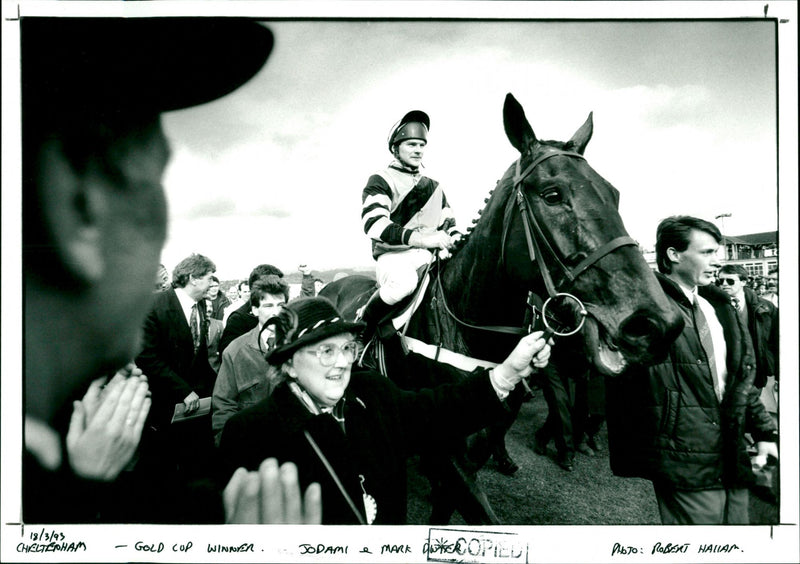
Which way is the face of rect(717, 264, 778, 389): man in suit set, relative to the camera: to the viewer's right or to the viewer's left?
to the viewer's left

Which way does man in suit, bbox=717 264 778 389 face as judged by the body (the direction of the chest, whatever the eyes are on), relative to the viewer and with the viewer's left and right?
facing the viewer and to the left of the viewer

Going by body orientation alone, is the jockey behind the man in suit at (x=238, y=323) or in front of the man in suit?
in front

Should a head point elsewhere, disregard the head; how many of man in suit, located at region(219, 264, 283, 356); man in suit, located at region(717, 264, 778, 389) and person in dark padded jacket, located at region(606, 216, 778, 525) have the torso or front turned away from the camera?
0

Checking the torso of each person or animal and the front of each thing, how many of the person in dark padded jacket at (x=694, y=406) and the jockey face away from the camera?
0

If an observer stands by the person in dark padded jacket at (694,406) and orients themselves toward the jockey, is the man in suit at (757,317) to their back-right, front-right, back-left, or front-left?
front-right
